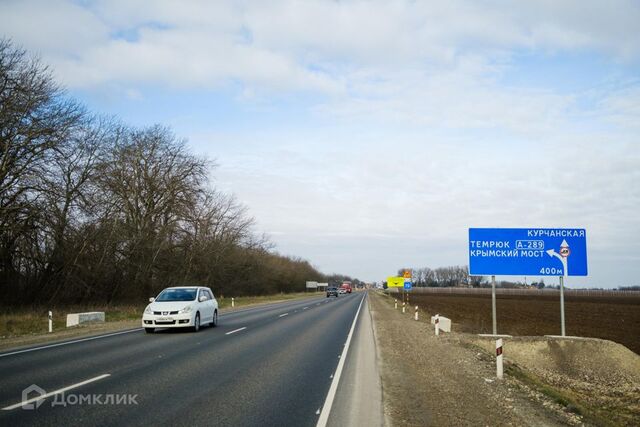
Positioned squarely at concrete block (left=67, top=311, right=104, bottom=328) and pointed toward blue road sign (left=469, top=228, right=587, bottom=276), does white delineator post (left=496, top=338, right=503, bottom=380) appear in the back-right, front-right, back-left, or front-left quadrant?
front-right

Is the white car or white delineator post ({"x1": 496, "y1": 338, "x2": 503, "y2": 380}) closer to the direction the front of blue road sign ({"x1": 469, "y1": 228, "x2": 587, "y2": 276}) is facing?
the white delineator post

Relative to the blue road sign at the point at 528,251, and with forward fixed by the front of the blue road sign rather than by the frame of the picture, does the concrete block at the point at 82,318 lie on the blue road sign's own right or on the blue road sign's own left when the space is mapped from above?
on the blue road sign's own right

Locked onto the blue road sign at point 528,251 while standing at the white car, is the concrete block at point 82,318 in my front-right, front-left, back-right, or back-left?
back-left

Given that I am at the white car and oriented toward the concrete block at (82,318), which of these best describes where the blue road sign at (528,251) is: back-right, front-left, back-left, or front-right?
back-right

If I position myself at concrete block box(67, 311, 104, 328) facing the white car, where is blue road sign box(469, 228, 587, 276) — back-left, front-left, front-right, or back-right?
front-left

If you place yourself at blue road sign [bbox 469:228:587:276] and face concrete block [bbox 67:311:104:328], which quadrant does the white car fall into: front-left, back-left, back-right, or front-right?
front-left

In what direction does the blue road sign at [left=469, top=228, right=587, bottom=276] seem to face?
toward the camera

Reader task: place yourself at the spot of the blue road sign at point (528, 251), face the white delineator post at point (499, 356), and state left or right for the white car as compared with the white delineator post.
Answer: right

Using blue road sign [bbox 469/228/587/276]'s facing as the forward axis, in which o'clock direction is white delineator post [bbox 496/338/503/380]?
The white delineator post is roughly at 12 o'clock from the blue road sign.

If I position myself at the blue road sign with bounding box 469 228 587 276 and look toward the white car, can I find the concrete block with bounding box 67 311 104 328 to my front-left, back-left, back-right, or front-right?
front-right

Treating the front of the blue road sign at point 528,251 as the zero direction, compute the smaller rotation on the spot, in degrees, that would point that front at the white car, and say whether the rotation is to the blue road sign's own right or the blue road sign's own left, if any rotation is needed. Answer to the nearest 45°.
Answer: approximately 45° to the blue road sign's own right
